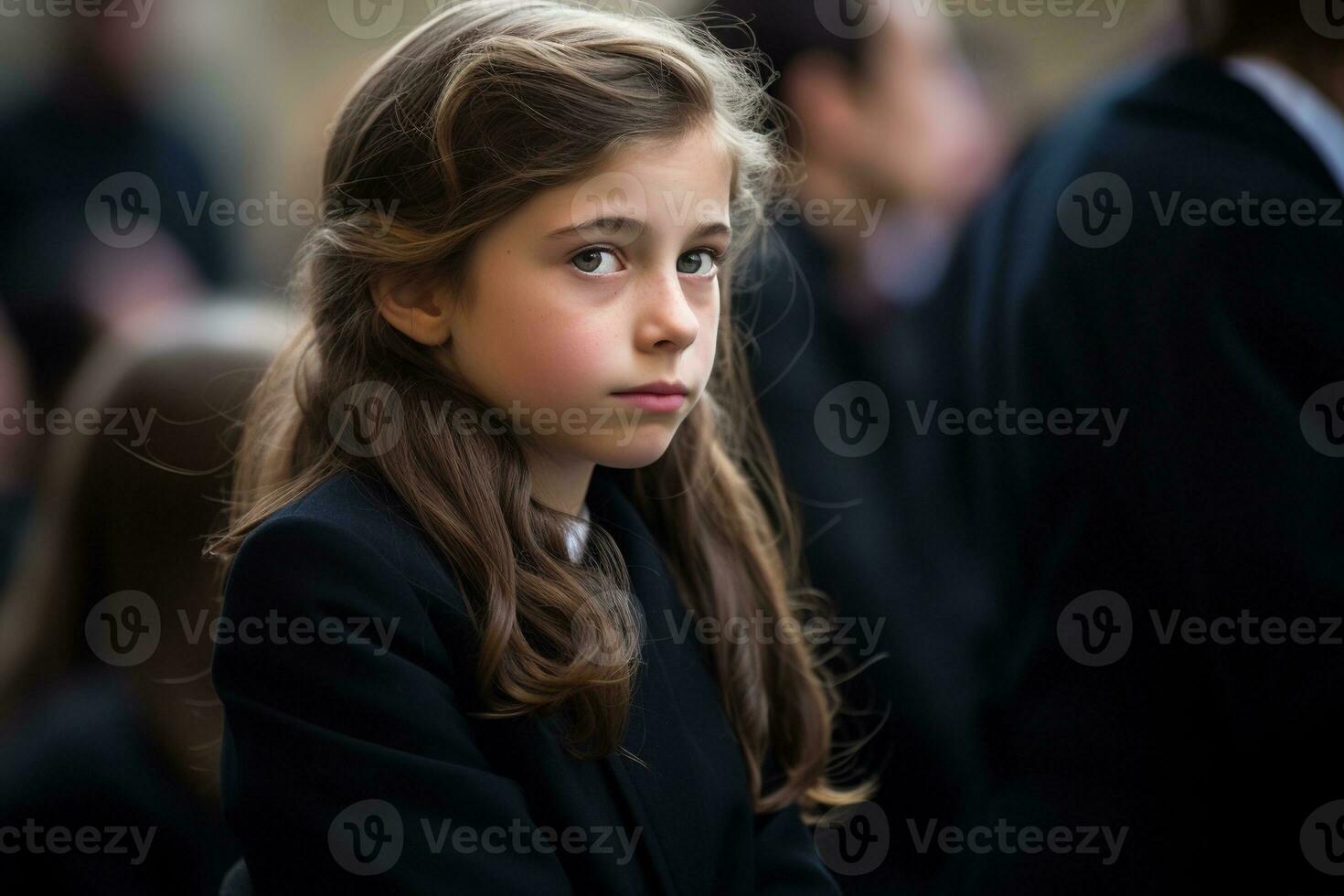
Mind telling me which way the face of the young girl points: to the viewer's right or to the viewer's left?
to the viewer's right

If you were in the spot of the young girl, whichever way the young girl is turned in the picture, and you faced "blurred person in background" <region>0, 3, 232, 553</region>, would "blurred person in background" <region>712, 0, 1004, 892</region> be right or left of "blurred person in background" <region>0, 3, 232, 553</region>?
right
